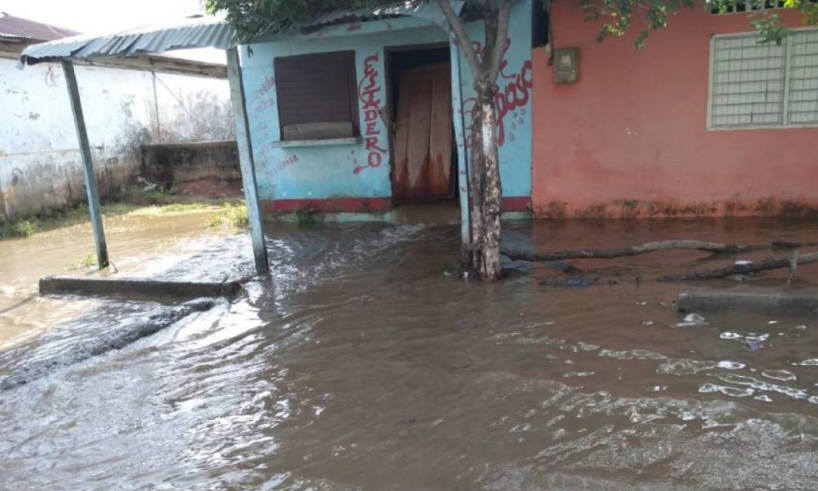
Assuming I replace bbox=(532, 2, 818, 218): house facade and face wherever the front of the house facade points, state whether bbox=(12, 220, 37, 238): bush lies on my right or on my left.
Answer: on my right

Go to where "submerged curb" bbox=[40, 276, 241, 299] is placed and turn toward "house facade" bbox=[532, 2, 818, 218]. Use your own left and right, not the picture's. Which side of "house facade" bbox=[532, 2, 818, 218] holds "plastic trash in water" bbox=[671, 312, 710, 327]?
right

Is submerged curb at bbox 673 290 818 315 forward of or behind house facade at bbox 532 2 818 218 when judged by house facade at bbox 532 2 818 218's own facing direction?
forward

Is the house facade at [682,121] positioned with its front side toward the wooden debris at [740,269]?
yes

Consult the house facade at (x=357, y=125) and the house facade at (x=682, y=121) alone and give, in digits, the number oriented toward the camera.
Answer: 2

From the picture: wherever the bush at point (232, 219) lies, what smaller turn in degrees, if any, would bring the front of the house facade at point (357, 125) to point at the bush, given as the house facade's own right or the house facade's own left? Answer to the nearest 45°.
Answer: approximately 90° to the house facade's own right

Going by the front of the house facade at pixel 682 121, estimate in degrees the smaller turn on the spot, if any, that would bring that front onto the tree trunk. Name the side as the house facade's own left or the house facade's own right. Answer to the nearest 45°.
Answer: approximately 45° to the house facade's own right

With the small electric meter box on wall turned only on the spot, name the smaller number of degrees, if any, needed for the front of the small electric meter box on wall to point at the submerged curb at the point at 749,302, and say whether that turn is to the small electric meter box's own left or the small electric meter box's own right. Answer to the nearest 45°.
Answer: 0° — it already faces it

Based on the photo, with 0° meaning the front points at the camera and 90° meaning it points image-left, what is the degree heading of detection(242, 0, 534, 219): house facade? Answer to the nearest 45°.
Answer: approximately 0°

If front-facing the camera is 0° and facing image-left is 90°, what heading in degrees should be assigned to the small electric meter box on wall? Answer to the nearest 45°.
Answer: approximately 0°
